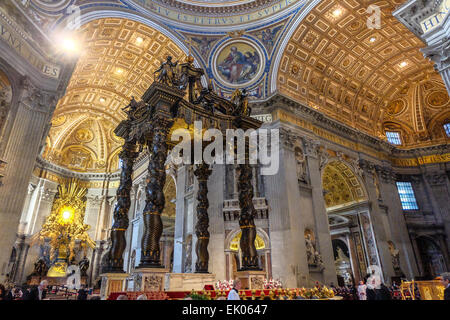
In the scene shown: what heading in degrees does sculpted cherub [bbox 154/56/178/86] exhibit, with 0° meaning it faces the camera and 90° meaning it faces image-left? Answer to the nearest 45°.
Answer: approximately 0°

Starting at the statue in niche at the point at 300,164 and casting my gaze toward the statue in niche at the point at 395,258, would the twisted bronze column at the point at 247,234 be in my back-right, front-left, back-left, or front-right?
back-right

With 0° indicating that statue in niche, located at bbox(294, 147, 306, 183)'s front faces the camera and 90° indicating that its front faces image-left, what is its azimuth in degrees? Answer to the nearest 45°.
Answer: approximately 45°

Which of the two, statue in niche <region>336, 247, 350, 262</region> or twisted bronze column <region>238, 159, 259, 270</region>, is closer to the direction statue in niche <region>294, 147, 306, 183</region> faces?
the twisted bronze column

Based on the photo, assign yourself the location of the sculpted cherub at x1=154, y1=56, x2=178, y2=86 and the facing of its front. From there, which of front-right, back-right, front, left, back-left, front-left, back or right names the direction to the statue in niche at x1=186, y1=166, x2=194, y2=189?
back

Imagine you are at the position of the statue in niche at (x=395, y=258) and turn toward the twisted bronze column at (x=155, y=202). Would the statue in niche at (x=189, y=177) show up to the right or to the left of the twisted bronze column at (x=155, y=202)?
right
